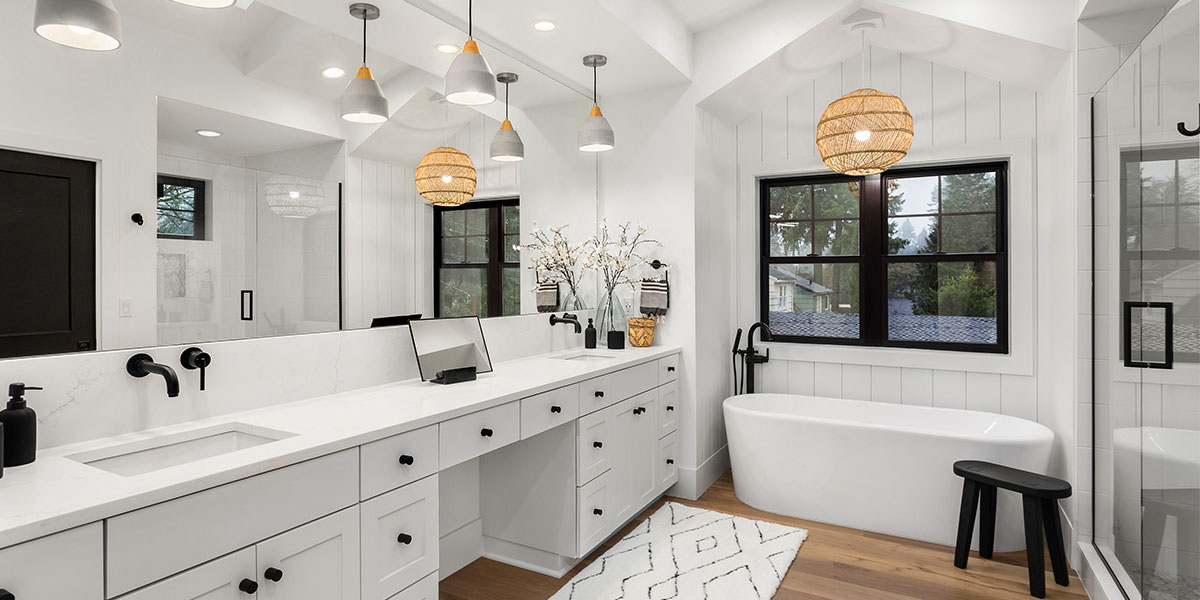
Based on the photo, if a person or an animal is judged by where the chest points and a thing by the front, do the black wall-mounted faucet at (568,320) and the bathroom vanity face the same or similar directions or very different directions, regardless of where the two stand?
same or similar directions

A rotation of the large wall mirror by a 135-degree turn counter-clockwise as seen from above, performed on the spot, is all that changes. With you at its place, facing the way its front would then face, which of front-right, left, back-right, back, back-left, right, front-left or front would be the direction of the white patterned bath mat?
right

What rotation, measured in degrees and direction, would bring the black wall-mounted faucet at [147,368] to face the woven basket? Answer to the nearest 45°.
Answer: approximately 45° to its left

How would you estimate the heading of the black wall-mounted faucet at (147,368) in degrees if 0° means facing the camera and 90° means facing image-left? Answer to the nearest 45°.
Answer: approximately 315°

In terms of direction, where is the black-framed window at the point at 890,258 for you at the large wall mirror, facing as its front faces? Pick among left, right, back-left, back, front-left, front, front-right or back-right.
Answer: front-left

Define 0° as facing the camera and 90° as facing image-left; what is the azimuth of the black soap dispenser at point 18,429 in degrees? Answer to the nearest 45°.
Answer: approximately 270°

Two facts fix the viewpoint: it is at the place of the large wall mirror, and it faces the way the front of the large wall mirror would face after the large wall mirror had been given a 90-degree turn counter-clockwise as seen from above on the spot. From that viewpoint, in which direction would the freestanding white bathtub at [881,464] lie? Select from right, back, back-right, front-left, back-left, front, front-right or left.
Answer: front-right

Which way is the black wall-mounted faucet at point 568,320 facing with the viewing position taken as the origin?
facing the viewer and to the right of the viewer

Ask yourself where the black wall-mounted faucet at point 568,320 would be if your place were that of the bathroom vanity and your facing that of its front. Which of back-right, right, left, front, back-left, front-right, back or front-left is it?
left

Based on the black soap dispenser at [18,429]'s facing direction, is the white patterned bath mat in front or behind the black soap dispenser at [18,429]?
in front

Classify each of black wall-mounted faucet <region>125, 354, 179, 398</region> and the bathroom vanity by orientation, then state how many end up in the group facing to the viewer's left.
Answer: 0

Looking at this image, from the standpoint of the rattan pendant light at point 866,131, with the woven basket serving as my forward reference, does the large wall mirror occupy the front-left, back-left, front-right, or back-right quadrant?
front-left
